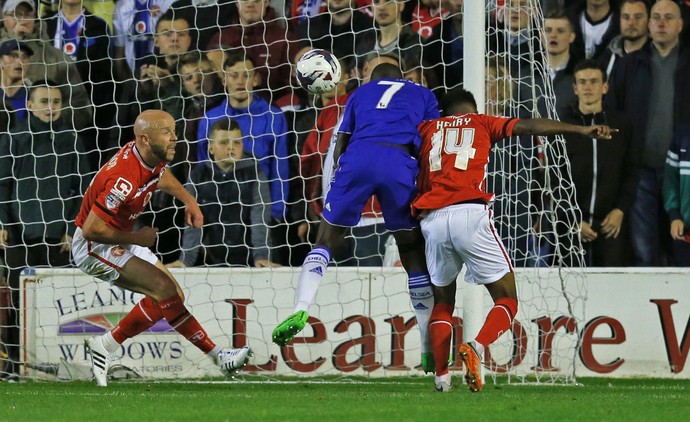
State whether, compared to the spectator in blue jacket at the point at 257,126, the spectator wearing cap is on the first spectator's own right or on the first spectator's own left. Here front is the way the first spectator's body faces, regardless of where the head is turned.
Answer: on the first spectator's own right

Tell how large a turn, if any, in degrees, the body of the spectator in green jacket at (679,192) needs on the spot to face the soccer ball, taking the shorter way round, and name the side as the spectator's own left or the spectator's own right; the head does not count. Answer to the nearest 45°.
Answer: approximately 45° to the spectator's own right

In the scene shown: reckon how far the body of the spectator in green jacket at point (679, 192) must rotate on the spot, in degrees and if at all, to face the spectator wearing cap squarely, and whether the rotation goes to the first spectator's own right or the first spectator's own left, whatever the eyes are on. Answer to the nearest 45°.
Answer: approximately 90° to the first spectator's own right

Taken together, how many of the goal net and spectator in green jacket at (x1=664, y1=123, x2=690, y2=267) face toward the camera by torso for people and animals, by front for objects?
2

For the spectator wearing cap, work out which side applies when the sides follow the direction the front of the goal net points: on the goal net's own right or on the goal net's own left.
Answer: on the goal net's own right

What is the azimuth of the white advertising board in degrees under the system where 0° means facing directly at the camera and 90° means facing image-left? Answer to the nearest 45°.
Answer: approximately 0°

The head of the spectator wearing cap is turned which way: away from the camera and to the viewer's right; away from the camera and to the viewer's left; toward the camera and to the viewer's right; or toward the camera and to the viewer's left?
toward the camera and to the viewer's right

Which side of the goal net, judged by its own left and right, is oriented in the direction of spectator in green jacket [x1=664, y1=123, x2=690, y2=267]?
left

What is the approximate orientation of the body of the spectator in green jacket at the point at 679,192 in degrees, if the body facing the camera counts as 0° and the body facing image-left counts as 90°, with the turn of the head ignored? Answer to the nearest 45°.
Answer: approximately 0°

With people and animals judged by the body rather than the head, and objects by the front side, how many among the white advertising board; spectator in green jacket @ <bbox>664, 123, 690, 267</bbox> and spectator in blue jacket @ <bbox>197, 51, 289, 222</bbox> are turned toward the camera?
3
